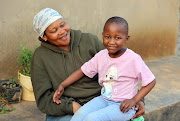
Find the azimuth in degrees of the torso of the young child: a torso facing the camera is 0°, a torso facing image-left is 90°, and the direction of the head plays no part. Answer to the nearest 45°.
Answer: approximately 45°

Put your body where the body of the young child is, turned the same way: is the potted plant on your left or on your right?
on your right

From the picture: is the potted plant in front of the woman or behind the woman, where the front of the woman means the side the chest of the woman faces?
behind
